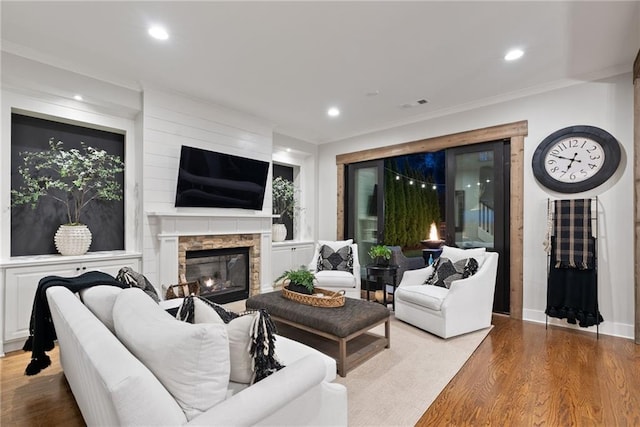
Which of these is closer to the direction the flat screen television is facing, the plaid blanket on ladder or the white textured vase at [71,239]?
the plaid blanket on ladder

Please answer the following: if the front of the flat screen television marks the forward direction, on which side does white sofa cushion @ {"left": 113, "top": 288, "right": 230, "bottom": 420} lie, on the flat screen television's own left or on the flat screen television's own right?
on the flat screen television's own right

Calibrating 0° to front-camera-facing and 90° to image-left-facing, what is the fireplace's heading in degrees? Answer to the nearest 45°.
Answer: approximately 315°

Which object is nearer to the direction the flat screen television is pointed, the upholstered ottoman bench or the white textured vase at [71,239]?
the upholstered ottoman bench

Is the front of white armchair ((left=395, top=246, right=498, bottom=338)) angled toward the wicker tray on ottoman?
yes

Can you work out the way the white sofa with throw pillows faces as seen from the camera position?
facing away from the viewer and to the right of the viewer

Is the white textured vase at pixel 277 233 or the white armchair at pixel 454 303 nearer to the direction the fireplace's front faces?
the white armchair

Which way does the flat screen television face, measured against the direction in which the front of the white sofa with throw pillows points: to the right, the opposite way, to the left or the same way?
to the right
